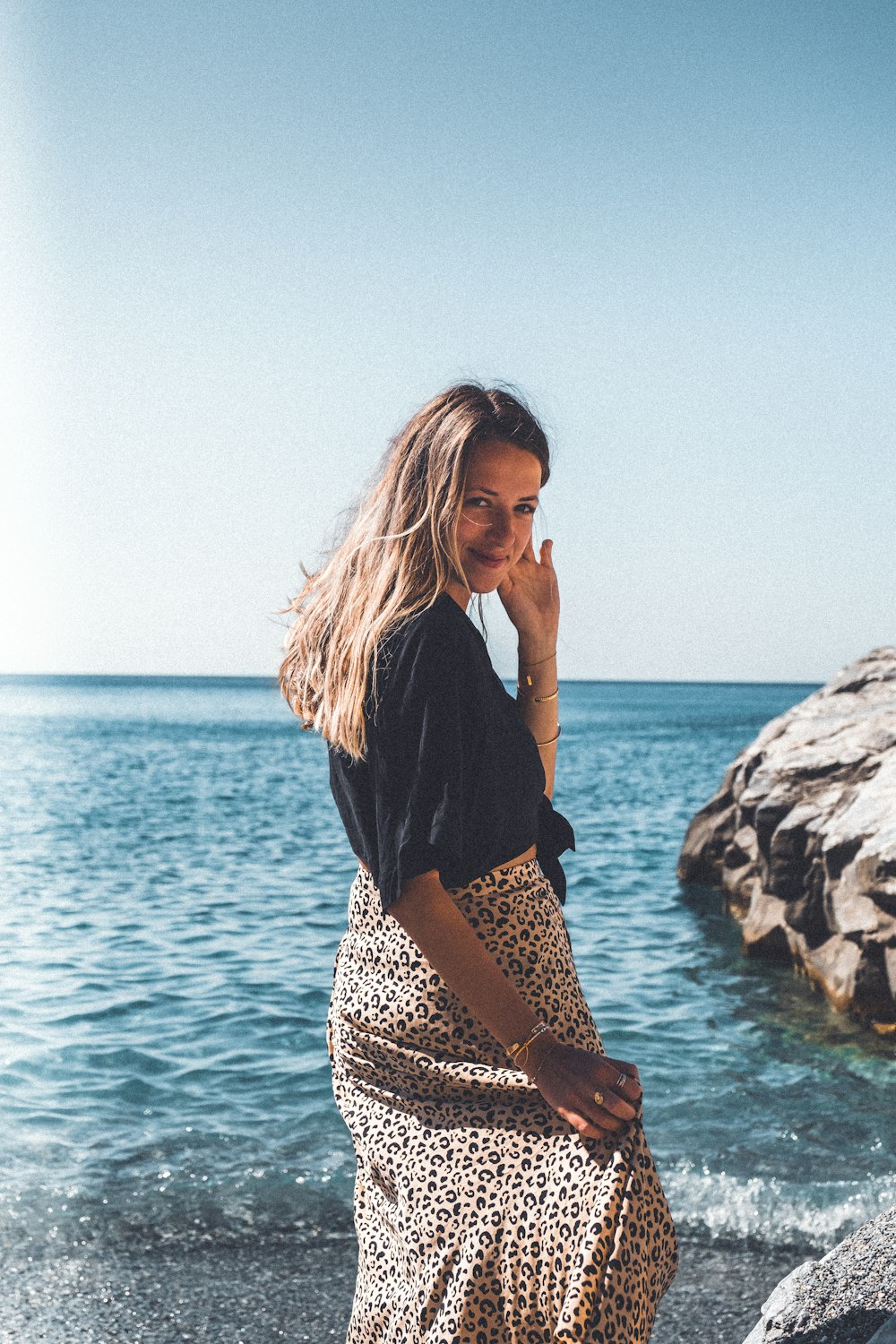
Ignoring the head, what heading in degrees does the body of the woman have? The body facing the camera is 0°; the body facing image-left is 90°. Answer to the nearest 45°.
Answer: approximately 270°

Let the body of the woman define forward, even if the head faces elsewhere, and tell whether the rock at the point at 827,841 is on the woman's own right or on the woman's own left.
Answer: on the woman's own left
